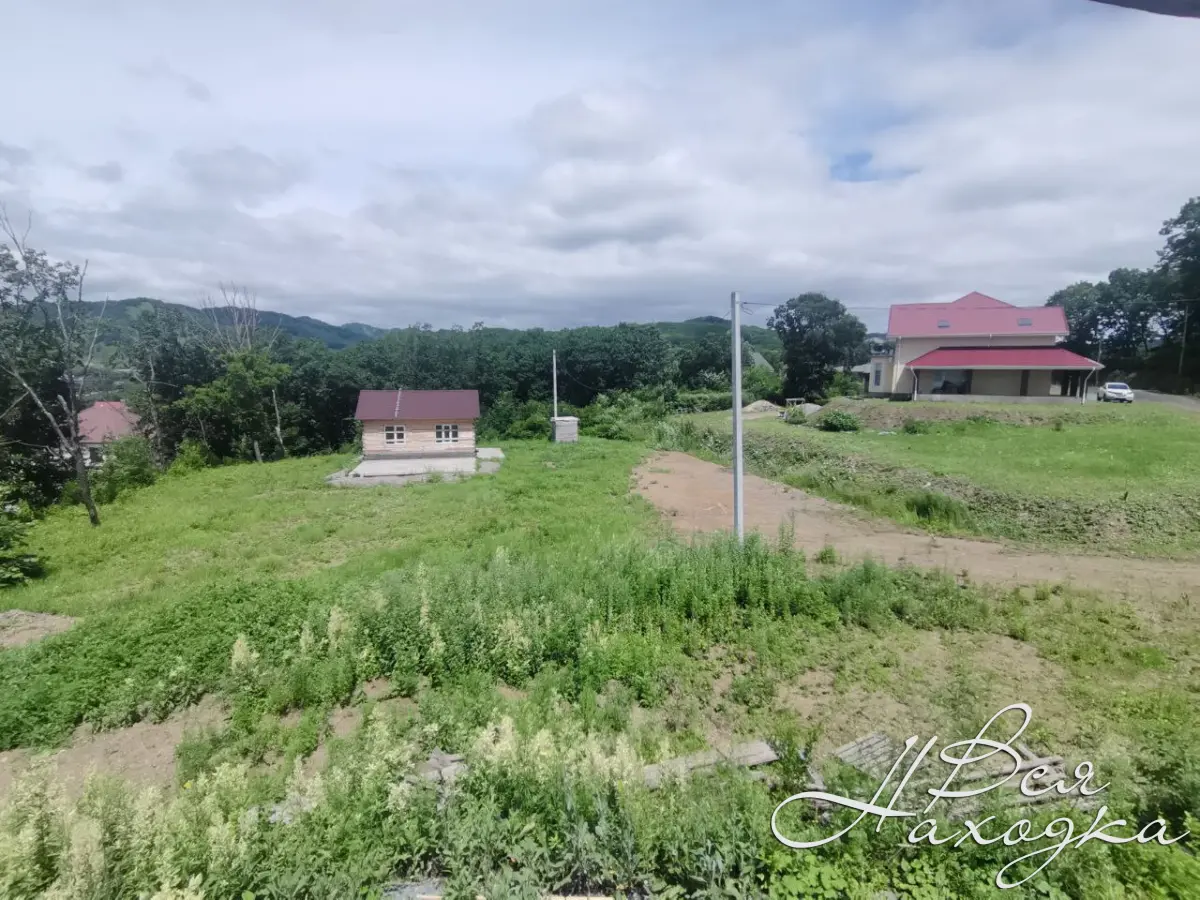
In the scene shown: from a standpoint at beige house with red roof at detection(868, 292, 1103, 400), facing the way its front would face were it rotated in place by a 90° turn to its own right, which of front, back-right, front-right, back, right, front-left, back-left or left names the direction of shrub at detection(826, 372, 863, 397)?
front-right

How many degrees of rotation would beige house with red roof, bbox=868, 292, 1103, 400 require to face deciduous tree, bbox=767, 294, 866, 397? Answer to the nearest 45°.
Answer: approximately 135° to its right

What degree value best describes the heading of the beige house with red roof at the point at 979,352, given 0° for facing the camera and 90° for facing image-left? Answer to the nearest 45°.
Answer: approximately 0°

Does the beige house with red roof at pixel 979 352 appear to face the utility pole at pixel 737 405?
yes

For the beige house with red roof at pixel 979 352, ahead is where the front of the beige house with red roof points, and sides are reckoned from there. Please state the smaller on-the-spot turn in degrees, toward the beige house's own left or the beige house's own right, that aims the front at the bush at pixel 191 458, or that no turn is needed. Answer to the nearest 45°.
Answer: approximately 45° to the beige house's own right

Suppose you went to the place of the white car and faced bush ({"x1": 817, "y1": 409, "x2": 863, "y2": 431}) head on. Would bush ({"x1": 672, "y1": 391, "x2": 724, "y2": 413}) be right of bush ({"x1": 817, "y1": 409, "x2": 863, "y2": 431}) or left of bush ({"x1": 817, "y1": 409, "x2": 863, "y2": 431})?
right

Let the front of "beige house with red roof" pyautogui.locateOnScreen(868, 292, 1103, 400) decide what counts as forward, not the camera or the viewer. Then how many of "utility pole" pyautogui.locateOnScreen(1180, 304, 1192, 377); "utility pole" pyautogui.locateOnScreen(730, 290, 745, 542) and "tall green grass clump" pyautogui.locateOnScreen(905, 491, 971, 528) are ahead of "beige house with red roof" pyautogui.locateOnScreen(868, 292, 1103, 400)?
2

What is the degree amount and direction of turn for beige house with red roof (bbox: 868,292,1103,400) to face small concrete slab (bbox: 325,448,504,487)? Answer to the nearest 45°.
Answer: approximately 45° to its right

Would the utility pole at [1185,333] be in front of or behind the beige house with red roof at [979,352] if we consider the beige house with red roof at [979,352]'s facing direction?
behind

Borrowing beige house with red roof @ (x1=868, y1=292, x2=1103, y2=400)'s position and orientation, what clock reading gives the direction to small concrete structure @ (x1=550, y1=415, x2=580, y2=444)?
The small concrete structure is roughly at 2 o'clock from the beige house with red roof.

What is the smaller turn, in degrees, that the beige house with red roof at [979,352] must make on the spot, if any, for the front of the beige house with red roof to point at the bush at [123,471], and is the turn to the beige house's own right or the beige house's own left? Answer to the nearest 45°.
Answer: approximately 45° to the beige house's own right

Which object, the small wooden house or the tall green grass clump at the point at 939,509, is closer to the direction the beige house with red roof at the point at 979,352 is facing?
the tall green grass clump
